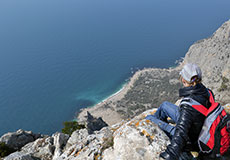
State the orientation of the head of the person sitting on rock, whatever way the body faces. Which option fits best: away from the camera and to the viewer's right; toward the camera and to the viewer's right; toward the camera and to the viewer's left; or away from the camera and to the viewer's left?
away from the camera and to the viewer's left

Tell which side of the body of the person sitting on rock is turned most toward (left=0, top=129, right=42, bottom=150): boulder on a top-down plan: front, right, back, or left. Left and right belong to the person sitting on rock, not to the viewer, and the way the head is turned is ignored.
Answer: front

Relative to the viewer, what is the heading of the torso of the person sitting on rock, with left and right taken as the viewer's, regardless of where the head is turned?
facing away from the viewer and to the left of the viewer
